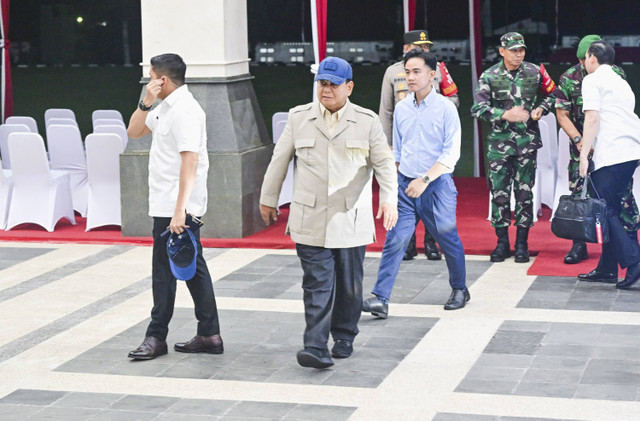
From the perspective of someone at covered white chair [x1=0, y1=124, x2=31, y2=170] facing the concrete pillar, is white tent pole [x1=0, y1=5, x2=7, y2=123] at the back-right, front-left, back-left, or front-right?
back-left

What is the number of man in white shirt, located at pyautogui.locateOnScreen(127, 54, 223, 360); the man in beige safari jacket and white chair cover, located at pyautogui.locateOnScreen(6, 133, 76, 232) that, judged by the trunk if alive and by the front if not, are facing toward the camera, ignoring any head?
1

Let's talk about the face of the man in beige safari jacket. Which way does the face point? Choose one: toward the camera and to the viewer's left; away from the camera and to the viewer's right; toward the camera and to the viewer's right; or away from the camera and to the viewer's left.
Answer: toward the camera and to the viewer's left

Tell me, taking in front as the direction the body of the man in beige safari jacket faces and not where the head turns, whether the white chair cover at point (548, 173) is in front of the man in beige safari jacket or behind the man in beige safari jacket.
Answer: behind

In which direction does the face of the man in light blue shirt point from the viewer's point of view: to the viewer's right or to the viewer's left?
to the viewer's left

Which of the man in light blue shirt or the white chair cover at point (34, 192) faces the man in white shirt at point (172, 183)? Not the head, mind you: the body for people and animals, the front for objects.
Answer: the man in light blue shirt

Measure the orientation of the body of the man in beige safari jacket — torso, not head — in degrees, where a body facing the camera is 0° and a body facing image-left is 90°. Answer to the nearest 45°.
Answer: approximately 0°

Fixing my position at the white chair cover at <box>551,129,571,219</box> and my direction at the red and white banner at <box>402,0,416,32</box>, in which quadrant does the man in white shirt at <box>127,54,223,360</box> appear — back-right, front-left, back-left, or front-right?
back-left

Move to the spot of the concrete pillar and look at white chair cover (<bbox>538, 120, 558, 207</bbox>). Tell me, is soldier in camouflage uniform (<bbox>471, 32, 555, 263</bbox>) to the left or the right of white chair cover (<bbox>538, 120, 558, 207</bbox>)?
right
